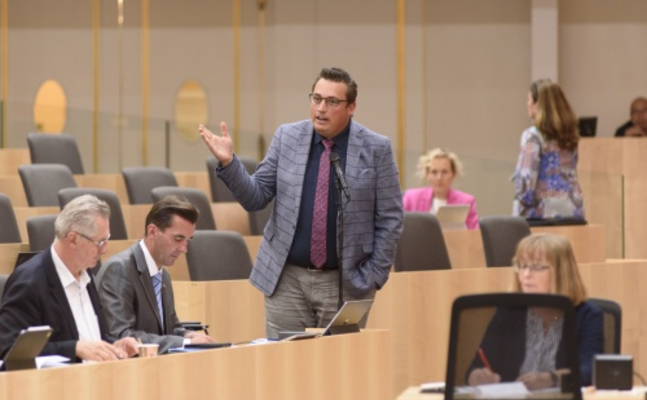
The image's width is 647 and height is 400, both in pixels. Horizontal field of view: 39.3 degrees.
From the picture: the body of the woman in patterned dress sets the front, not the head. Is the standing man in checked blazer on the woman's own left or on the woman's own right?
on the woman's own left

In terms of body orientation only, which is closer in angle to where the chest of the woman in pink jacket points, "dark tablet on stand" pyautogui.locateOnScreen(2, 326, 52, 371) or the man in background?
the dark tablet on stand

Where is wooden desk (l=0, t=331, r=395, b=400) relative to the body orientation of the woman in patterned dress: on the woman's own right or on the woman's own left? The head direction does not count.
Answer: on the woman's own left

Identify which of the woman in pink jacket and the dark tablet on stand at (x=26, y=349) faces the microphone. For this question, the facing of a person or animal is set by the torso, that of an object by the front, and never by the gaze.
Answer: the woman in pink jacket

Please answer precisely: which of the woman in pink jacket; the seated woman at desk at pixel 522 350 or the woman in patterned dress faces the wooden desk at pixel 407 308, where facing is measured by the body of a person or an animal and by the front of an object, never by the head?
the woman in pink jacket

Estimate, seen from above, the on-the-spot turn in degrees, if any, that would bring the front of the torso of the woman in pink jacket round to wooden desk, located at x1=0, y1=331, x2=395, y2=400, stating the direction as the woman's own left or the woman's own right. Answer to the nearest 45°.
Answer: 0° — they already face it

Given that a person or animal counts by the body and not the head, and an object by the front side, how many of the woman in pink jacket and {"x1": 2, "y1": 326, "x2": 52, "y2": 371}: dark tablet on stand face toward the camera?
1

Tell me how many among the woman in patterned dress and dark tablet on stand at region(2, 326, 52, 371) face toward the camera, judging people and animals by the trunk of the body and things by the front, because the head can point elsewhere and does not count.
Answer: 0

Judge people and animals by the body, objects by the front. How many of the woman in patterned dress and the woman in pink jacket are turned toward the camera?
1

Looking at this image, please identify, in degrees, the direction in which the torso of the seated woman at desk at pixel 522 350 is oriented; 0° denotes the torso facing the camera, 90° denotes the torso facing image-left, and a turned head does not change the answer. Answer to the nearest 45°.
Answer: approximately 45°
